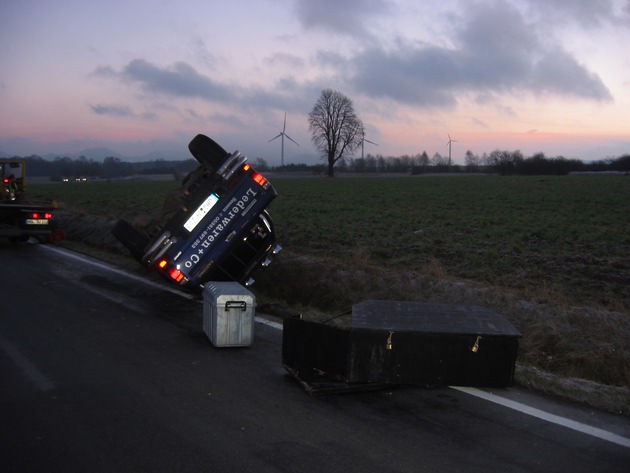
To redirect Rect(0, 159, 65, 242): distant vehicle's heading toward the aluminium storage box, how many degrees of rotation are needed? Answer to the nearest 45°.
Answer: approximately 180°

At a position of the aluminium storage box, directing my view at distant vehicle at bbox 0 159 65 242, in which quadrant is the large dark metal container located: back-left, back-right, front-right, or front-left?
back-right

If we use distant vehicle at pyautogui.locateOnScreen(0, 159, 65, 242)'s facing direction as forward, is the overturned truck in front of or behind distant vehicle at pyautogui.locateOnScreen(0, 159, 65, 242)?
behind

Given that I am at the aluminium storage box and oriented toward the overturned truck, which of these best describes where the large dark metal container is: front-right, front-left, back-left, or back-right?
back-right

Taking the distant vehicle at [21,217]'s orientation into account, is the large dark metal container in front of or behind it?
behind

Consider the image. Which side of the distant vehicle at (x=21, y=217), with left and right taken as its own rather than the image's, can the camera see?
back
